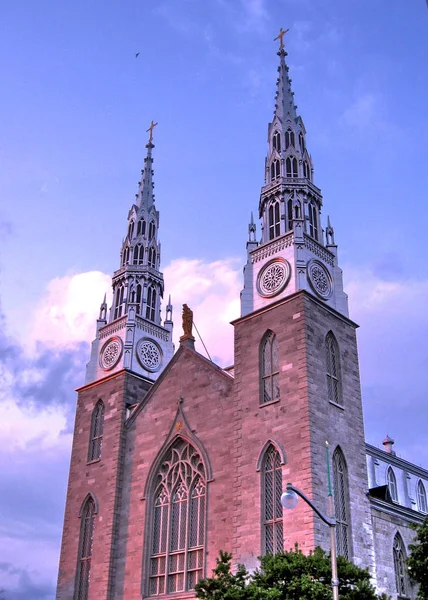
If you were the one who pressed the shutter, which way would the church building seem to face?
facing the viewer and to the left of the viewer
